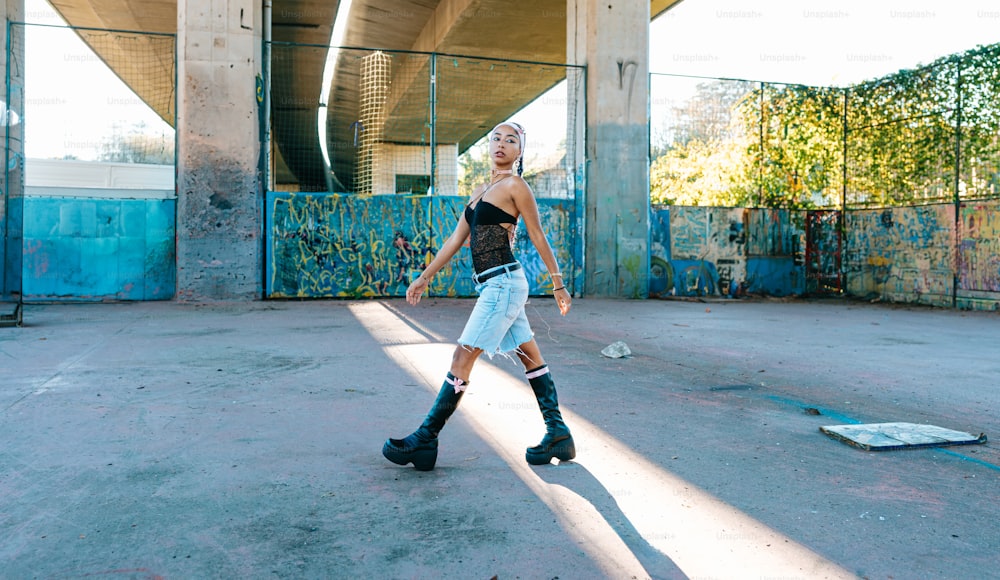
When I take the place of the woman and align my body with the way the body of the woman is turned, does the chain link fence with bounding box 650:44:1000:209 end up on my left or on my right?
on my right

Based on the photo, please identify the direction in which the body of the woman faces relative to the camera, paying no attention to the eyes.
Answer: to the viewer's left

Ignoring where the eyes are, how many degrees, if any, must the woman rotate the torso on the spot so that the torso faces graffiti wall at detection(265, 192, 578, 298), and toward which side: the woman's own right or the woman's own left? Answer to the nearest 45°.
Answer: approximately 90° to the woman's own right

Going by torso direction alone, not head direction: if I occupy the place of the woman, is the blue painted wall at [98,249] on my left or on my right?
on my right

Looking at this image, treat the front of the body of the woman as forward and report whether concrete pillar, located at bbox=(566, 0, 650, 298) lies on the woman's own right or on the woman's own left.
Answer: on the woman's own right

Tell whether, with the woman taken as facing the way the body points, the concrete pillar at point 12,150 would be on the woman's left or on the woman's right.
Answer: on the woman's right

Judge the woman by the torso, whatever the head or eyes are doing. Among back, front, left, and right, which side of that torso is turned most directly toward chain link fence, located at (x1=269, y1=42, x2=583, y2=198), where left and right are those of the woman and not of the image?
right
